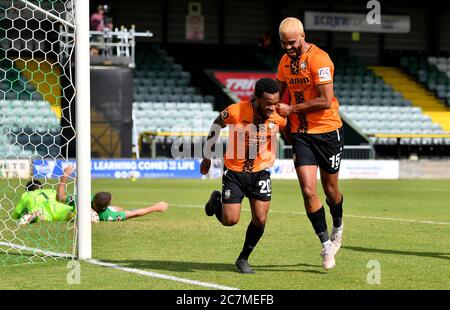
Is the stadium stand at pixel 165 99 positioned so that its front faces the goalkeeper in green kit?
yes

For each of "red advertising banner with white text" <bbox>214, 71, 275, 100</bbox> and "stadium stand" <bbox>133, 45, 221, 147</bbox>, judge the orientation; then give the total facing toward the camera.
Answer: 2

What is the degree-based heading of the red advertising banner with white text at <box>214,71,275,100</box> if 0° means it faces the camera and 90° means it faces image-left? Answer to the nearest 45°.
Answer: approximately 0°

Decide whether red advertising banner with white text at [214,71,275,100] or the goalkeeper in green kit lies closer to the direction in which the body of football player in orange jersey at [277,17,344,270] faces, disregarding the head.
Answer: the goalkeeper in green kit

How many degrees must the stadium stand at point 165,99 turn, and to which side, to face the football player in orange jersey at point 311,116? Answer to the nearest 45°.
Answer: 0° — it already faces them

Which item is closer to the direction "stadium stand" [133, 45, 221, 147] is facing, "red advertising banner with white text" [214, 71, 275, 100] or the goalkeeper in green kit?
the goalkeeper in green kit

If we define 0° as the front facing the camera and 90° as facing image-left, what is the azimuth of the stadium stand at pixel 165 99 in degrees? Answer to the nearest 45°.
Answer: approximately 0°

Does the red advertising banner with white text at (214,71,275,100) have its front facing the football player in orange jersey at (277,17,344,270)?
yes
